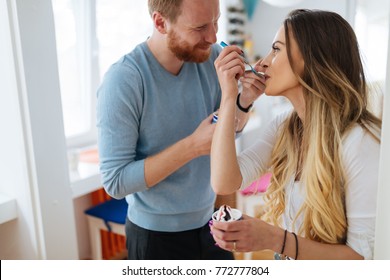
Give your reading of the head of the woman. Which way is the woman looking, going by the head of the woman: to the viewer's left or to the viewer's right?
to the viewer's left

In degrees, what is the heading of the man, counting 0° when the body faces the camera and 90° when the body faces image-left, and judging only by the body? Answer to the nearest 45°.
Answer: approximately 315°

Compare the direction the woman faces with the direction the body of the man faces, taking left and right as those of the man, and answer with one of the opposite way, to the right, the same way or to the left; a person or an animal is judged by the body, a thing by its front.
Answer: to the right

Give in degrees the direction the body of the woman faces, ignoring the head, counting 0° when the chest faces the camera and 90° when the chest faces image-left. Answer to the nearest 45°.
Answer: approximately 45°
